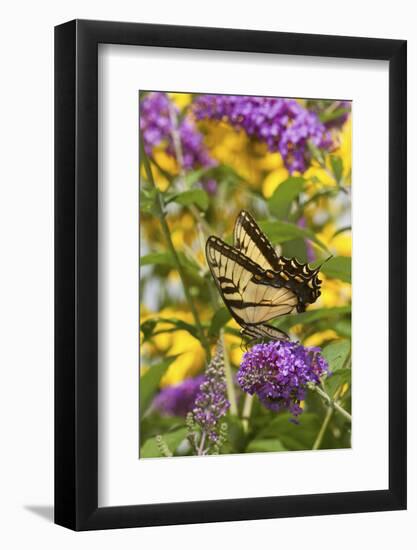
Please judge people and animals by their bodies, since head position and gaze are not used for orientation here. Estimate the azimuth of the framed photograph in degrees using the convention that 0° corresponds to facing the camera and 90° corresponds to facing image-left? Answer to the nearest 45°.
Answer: approximately 315°
